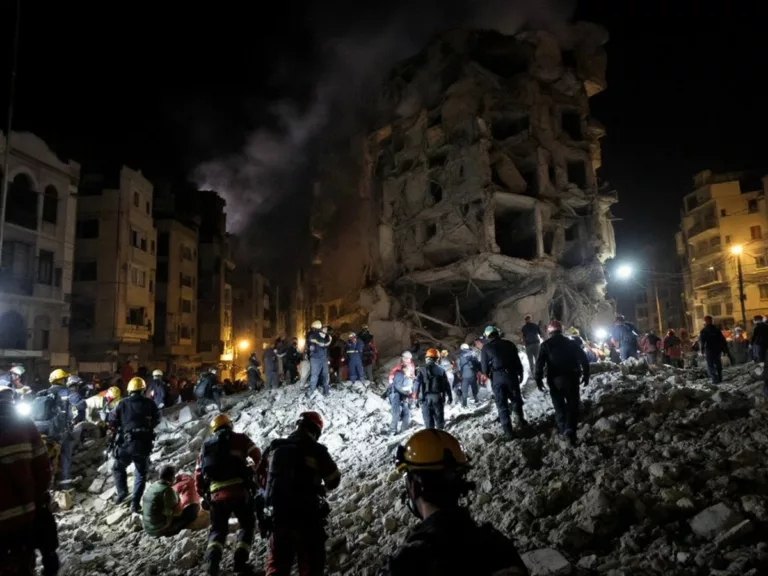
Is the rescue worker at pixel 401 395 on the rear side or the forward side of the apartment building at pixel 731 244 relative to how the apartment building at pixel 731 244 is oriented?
on the forward side

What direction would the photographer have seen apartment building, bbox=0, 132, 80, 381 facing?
facing the viewer and to the right of the viewer

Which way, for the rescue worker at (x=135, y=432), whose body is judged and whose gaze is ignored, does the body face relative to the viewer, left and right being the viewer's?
facing away from the viewer

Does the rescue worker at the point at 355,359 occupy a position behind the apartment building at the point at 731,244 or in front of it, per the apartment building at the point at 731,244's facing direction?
in front

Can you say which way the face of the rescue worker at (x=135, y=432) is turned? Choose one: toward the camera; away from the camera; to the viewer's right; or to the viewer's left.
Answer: away from the camera

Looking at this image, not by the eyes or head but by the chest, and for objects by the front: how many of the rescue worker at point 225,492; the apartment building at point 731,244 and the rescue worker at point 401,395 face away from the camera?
1

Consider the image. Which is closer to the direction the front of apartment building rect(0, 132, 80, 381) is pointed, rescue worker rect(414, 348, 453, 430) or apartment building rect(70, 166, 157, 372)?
the rescue worker

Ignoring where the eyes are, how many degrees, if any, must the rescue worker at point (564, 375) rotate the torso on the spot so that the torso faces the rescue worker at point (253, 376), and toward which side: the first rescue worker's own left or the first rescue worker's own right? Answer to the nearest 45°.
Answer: approximately 45° to the first rescue worker's own left

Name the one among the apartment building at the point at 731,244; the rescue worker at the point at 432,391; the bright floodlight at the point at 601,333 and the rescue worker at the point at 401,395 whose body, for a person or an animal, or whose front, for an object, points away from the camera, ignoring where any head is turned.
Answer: the rescue worker at the point at 432,391

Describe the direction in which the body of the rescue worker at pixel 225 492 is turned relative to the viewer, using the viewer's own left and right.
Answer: facing away from the viewer

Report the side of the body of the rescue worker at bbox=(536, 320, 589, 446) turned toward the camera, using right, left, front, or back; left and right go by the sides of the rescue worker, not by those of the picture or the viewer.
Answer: back

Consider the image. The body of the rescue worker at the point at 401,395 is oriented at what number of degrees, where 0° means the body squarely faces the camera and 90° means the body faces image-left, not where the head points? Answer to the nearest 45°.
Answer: approximately 315°

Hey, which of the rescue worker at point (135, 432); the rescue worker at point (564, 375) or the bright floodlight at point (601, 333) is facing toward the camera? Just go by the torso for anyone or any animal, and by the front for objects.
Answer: the bright floodlight
